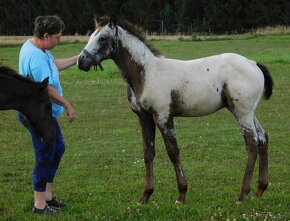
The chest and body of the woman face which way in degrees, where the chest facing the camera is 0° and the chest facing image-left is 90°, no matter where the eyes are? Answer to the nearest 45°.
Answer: approximately 270°

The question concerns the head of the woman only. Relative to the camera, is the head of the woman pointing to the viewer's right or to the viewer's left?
to the viewer's right
